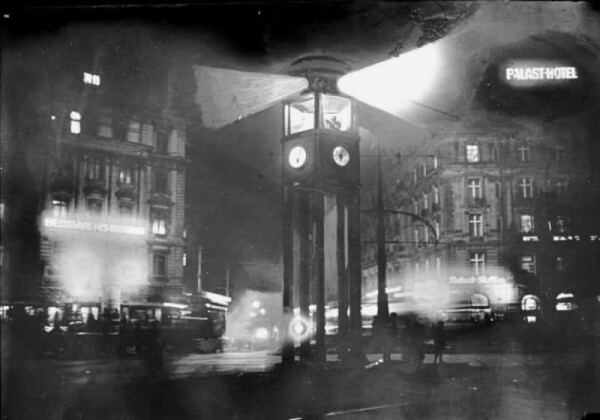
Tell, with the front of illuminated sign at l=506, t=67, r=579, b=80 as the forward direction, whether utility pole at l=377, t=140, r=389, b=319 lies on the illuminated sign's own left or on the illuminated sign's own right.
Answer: on the illuminated sign's own right

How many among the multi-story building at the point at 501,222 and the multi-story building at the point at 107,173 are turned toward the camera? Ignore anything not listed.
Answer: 2

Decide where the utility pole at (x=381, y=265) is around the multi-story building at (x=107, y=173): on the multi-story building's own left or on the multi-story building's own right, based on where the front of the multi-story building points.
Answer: on the multi-story building's own left

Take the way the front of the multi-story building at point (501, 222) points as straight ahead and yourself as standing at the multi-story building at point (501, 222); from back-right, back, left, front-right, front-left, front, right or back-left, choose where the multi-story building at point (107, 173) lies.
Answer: right

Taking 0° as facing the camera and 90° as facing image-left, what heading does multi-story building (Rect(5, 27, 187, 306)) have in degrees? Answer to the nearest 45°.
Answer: approximately 0°

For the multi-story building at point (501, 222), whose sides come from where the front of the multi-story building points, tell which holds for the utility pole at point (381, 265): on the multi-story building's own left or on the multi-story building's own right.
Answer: on the multi-story building's own right

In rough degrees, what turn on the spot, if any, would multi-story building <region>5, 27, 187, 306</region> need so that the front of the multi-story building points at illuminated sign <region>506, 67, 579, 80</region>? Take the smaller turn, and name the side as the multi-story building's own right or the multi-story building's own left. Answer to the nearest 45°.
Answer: approximately 45° to the multi-story building's own left

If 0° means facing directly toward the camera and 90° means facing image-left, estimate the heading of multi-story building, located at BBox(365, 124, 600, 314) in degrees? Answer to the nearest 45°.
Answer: approximately 0°

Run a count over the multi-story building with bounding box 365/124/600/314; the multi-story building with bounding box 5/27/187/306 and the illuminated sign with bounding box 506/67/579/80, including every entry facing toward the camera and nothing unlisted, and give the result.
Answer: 3
